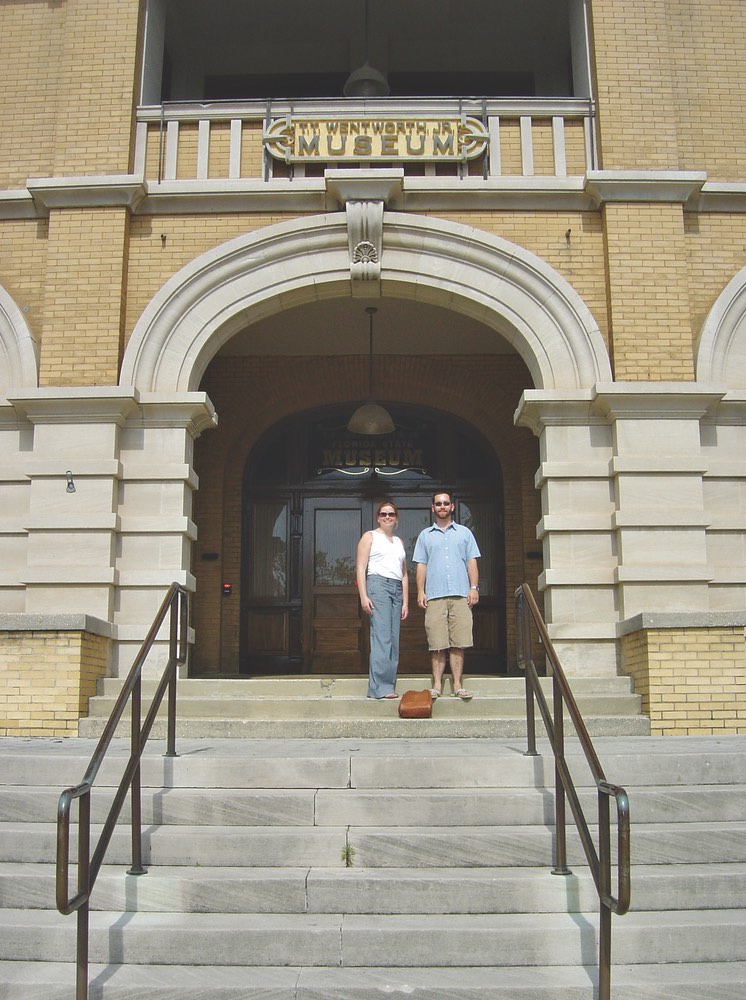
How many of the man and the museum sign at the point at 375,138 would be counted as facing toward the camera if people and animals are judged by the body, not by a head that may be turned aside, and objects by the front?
2

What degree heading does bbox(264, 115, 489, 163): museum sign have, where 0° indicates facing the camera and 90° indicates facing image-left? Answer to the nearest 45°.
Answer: approximately 0°

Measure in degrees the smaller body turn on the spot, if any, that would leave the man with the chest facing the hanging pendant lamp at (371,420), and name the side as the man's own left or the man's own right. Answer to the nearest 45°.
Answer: approximately 180°

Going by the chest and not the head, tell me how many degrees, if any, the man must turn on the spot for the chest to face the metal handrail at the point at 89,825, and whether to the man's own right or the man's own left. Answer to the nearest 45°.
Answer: approximately 45° to the man's own right
